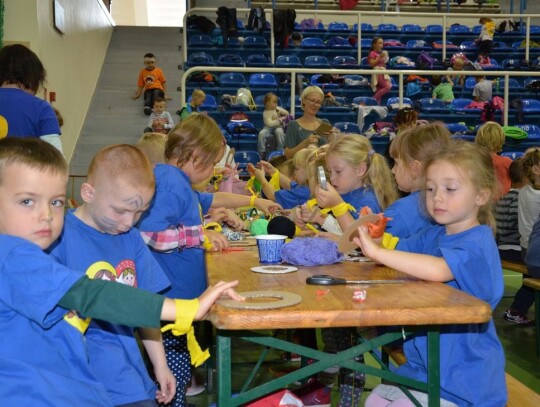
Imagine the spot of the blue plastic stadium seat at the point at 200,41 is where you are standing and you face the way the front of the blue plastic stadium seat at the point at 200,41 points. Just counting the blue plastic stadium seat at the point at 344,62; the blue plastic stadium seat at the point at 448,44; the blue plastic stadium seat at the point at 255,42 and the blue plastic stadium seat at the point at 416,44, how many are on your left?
4

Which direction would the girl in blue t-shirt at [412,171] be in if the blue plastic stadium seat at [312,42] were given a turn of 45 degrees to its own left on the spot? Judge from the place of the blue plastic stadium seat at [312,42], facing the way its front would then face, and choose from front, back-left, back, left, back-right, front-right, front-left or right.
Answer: front-right

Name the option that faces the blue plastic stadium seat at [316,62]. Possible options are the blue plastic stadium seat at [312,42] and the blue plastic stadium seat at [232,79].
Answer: the blue plastic stadium seat at [312,42]

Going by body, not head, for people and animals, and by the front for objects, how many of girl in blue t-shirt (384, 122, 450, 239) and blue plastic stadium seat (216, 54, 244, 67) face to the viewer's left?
1

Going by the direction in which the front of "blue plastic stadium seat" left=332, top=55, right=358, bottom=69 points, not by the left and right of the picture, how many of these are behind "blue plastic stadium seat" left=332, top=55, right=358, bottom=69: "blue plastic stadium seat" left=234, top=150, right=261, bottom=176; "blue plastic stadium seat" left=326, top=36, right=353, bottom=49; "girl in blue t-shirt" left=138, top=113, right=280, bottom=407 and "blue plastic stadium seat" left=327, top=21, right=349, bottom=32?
2

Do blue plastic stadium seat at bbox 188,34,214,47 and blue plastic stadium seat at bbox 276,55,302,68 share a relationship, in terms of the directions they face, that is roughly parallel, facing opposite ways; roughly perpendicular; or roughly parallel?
roughly parallel

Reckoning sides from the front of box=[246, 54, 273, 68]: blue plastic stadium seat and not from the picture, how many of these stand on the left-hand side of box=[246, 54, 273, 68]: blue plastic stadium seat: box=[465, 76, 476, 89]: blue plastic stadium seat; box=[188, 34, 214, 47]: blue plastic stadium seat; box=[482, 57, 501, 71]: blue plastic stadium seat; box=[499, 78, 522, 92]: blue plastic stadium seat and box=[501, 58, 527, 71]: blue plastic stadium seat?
4

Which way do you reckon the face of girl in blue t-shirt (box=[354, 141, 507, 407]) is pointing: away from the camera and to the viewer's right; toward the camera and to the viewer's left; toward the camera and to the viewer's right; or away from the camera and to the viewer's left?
toward the camera and to the viewer's left

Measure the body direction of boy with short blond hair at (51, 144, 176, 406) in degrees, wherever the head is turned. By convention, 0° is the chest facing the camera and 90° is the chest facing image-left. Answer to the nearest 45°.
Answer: approximately 315°

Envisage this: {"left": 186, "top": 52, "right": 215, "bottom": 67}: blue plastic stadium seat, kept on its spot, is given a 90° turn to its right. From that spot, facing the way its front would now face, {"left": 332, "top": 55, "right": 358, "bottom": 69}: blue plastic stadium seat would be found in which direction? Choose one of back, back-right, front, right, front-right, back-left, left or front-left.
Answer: back

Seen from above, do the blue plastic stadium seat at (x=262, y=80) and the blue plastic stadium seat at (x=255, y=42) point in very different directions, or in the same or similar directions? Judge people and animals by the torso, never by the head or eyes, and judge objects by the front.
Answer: same or similar directions

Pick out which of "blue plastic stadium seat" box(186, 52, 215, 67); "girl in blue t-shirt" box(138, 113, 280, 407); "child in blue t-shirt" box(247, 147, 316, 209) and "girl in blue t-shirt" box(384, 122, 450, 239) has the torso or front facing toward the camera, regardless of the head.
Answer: the blue plastic stadium seat

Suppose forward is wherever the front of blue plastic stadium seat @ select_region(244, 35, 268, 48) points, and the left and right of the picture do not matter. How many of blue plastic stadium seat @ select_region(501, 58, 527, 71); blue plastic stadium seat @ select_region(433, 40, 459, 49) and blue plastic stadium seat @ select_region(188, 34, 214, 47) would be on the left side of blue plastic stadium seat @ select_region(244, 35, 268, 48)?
2

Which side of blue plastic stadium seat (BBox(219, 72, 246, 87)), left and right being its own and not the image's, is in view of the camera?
front
